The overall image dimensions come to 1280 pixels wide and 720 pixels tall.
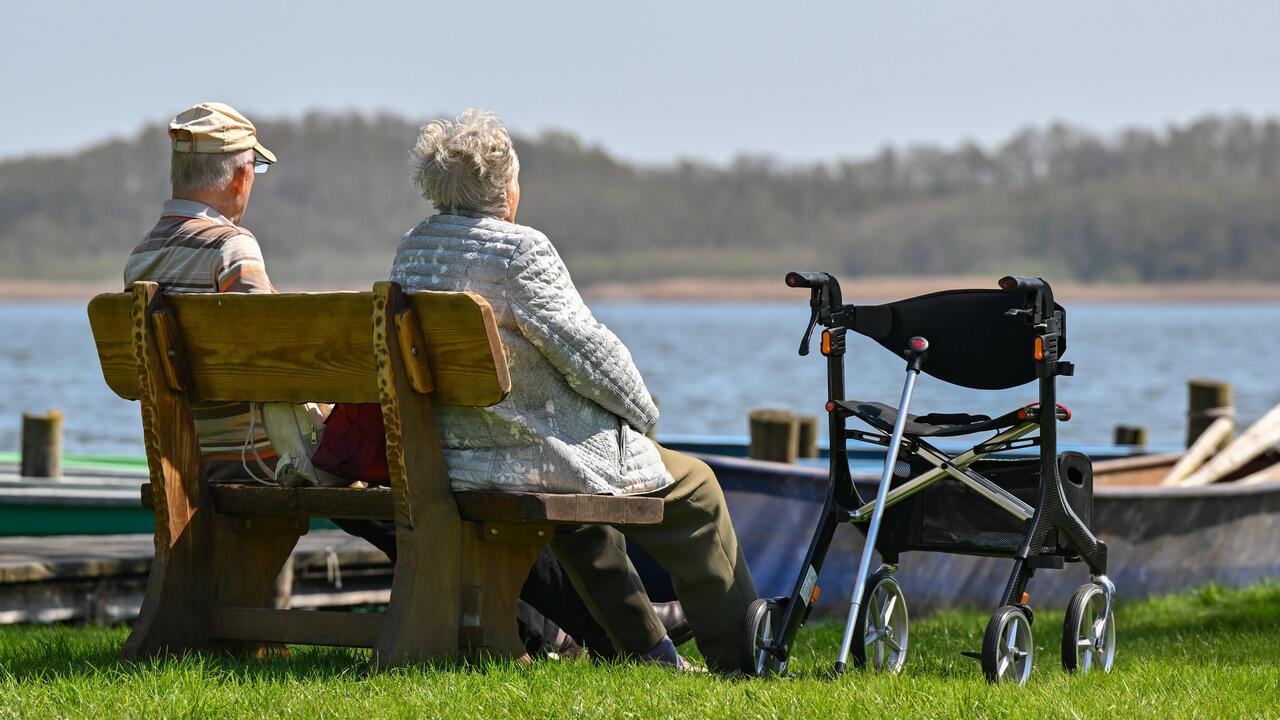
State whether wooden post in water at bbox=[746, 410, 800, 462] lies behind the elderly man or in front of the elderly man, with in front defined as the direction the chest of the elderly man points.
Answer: in front

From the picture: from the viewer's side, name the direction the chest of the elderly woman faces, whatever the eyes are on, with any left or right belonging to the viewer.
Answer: facing away from the viewer and to the right of the viewer

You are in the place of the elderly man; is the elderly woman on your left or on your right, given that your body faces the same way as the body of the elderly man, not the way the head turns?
on your right

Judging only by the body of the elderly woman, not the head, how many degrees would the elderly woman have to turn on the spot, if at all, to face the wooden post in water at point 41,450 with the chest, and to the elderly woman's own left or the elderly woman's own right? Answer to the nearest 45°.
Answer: approximately 90° to the elderly woman's own left

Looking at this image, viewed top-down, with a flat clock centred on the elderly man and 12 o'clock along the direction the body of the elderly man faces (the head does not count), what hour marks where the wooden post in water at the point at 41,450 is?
The wooden post in water is roughly at 10 o'clock from the elderly man.

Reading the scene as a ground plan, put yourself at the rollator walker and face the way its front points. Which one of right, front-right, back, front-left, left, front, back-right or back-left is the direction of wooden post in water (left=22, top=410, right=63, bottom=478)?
left

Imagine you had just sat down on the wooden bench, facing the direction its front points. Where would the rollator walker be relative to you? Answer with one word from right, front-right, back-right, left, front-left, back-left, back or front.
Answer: front-right

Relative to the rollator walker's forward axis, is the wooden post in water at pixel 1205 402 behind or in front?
in front

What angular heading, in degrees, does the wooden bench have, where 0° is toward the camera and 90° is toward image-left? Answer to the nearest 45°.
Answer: approximately 225°
